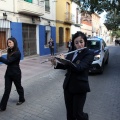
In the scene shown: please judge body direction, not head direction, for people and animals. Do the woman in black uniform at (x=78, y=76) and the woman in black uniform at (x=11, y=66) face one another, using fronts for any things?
no

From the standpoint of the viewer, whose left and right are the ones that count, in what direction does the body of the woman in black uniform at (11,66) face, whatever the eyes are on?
facing the viewer and to the left of the viewer

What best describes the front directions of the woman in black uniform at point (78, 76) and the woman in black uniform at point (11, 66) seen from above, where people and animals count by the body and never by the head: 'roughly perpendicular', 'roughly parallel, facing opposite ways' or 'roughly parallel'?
roughly parallel

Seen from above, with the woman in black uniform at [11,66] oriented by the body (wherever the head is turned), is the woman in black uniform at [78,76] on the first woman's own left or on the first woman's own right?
on the first woman's own left

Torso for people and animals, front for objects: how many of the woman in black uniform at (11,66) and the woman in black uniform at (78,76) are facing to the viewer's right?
0

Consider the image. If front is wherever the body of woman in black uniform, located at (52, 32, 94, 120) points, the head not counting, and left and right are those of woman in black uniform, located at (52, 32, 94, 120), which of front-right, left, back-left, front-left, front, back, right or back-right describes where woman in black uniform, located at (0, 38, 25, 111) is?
right
